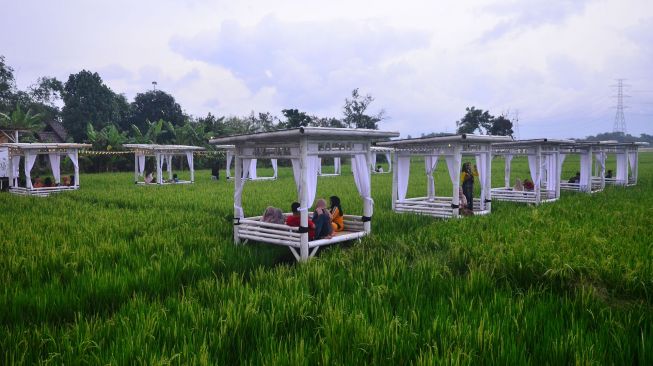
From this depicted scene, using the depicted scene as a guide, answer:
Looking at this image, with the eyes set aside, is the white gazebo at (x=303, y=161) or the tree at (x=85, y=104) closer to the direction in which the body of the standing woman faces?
the white gazebo

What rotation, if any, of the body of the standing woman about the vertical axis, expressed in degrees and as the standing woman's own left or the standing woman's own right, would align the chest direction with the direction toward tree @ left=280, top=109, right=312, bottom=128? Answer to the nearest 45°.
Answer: approximately 135° to the standing woman's own right

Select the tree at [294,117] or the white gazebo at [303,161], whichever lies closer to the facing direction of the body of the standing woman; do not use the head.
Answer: the white gazebo

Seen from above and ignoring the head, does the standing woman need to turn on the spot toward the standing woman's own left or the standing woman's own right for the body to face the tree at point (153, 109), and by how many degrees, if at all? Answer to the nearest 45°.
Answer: approximately 135° to the standing woman's own right

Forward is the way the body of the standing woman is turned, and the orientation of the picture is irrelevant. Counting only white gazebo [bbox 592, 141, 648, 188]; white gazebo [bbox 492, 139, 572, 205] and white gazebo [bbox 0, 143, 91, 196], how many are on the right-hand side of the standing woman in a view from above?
1

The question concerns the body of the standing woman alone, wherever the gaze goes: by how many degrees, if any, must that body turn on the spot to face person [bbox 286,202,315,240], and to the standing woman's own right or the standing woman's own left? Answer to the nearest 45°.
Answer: approximately 45° to the standing woman's own right

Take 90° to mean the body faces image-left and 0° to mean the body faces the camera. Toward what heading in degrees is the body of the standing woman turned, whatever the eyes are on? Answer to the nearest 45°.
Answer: approximately 0°

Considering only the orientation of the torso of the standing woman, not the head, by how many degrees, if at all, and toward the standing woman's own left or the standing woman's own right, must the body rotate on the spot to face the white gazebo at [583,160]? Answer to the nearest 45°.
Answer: approximately 135° to the standing woman's own left

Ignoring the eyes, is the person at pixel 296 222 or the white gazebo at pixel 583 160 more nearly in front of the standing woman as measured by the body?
the person

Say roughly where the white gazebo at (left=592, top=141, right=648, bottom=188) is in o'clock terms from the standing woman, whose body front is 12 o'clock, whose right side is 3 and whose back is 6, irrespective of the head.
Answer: The white gazebo is roughly at 7 o'clock from the standing woman.

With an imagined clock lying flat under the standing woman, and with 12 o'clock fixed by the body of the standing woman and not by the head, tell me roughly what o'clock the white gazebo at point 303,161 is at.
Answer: The white gazebo is roughly at 1 o'clock from the standing woman.

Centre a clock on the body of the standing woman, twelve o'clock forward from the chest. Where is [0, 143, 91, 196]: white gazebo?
The white gazebo is roughly at 3 o'clock from the standing woman.
